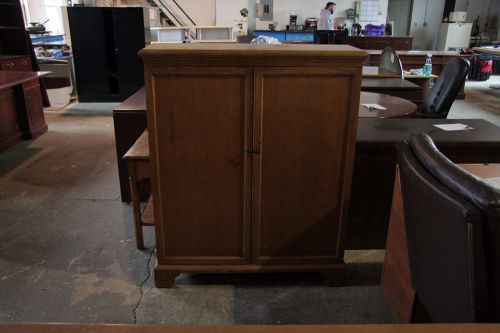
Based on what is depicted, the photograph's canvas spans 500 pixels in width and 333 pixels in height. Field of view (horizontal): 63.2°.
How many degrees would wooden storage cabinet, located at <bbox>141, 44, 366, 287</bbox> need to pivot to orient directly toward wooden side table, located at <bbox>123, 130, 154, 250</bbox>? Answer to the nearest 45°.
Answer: approximately 135° to its right

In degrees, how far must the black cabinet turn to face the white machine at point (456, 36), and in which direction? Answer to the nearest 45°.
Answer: approximately 90° to its left

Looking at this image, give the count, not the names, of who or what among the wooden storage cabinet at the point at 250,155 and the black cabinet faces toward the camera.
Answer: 2

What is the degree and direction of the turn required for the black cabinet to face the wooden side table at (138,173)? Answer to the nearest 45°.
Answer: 0° — it already faces it

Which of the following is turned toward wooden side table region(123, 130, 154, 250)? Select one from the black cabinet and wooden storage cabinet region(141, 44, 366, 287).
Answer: the black cabinet

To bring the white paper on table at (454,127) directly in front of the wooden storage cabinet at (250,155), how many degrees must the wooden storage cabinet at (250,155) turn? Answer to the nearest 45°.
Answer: approximately 135° to its left

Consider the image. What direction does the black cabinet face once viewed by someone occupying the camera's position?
facing the viewer

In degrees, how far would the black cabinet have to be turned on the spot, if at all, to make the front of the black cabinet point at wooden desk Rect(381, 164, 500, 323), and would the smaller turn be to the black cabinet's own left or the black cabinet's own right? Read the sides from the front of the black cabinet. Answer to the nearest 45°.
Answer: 0° — it already faces it

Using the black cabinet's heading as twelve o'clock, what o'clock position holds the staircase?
The staircase is roughly at 7 o'clock from the black cabinet.

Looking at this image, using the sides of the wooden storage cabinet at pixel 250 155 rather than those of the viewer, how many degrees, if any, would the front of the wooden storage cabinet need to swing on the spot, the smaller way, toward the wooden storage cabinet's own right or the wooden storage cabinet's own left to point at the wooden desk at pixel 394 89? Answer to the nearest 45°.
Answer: approximately 135° to the wooden storage cabinet's own left

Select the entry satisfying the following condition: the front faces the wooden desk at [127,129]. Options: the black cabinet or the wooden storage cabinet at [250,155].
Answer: the black cabinet

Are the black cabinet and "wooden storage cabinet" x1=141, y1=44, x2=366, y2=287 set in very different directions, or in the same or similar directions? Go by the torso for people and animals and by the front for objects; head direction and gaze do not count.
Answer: same or similar directions

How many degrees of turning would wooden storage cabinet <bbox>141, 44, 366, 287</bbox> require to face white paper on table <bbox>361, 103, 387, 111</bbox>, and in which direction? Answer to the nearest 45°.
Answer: approximately 135° to its left

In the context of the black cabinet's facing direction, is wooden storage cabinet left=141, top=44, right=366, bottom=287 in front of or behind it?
in front

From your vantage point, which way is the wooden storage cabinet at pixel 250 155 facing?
toward the camera

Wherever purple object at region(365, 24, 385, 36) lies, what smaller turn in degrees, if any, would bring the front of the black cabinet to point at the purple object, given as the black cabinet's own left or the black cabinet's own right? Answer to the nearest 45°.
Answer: approximately 90° to the black cabinet's own left

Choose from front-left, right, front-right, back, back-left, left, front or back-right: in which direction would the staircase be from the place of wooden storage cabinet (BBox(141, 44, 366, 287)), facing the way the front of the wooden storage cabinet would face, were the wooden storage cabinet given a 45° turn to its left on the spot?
back-left
